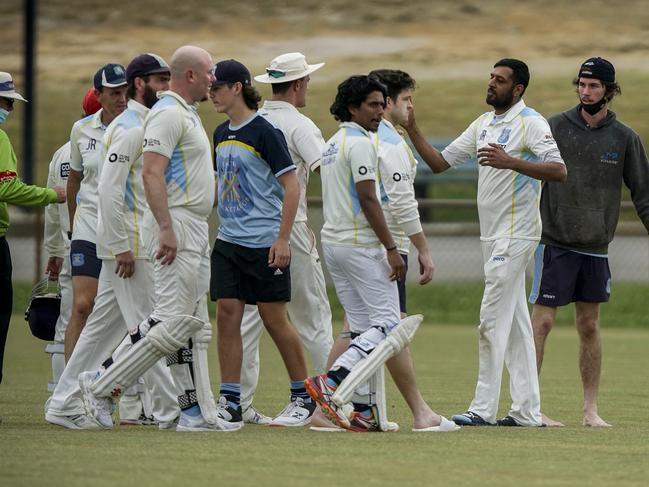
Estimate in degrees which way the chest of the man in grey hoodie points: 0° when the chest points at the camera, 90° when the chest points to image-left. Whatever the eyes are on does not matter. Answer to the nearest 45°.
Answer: approximately 0°

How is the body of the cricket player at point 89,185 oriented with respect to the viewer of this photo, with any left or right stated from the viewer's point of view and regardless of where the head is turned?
facing the viewer and to the right of the viewer

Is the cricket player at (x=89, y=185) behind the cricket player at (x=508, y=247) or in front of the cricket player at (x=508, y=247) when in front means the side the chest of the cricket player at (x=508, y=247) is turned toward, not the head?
in front

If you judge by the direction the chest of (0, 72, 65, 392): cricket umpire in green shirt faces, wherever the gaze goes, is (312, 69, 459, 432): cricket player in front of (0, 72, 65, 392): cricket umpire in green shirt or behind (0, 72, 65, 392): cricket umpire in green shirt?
in front

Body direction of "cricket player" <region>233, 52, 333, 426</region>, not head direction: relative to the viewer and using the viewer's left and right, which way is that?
facing away from the viewer and to the right of the viewer

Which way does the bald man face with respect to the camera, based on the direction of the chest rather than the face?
to the viewer's right

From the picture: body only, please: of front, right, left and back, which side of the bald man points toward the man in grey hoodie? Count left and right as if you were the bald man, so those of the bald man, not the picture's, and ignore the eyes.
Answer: front

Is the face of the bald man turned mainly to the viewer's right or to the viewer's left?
to the viewer's right

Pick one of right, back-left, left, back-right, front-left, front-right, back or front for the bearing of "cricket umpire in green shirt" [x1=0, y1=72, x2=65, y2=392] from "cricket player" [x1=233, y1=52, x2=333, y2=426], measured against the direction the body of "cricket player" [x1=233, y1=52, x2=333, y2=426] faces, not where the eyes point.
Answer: back-left
